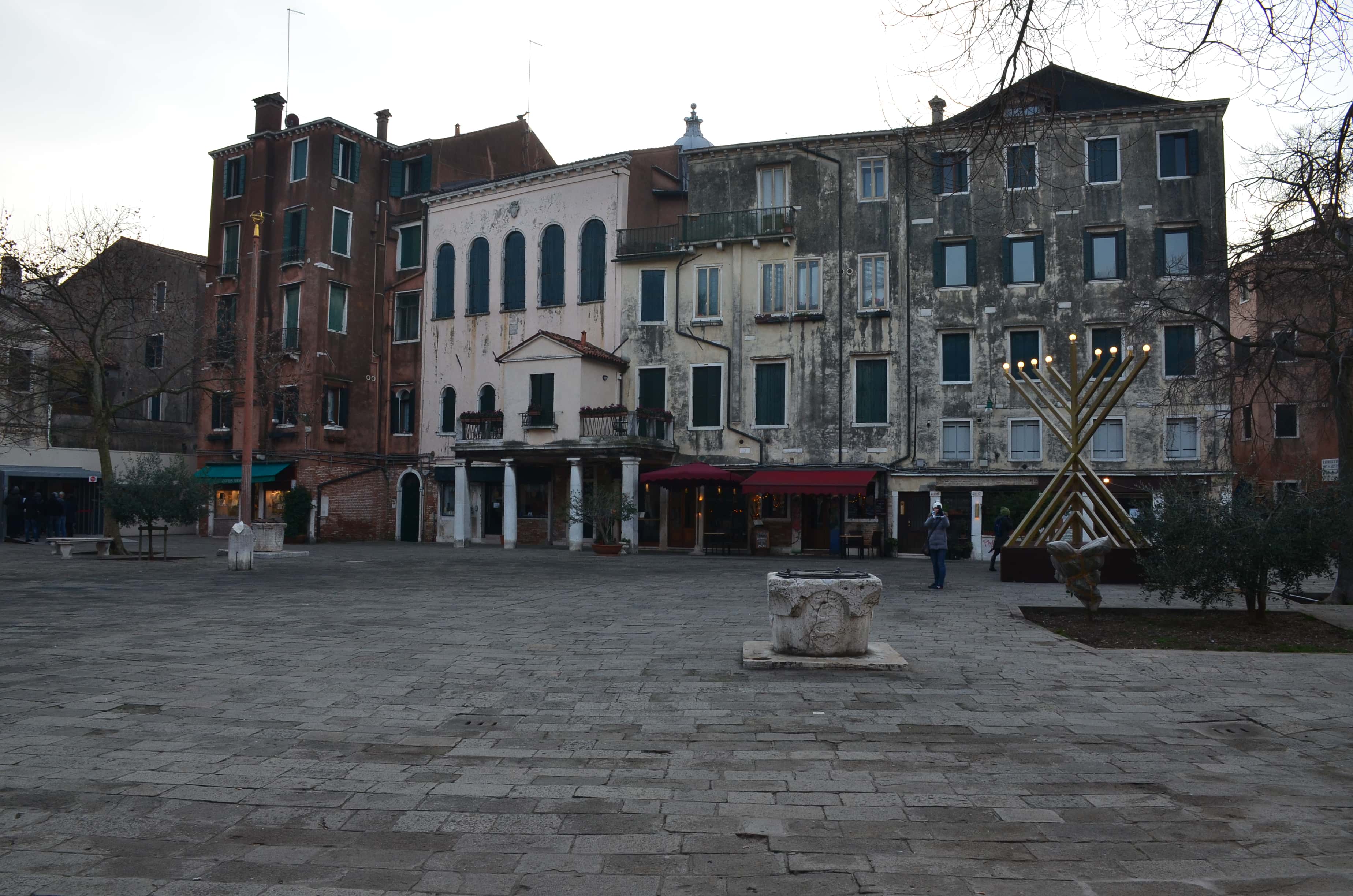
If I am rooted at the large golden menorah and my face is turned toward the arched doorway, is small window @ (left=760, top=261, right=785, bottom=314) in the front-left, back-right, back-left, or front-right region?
front-right

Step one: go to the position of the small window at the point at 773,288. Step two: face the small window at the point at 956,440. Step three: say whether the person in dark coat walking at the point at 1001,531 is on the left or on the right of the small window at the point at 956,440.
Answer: right

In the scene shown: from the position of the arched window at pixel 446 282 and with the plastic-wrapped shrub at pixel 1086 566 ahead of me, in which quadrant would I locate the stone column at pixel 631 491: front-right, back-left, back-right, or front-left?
front-left

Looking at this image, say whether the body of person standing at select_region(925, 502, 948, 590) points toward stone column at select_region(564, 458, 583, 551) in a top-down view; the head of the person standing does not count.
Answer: no

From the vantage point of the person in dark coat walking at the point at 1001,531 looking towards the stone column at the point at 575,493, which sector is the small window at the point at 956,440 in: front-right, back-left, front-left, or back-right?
front-right

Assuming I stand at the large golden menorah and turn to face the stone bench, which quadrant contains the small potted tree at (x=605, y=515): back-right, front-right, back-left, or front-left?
front-right

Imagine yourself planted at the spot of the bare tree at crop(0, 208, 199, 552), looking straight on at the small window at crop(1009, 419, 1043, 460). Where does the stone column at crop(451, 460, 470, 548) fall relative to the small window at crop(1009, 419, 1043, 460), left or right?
left
